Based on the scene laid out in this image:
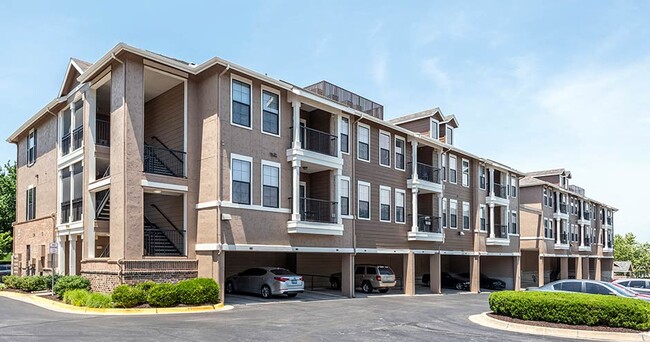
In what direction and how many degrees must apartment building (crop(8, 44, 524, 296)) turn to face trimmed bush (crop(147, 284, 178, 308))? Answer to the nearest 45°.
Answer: approximately 45° to its right
